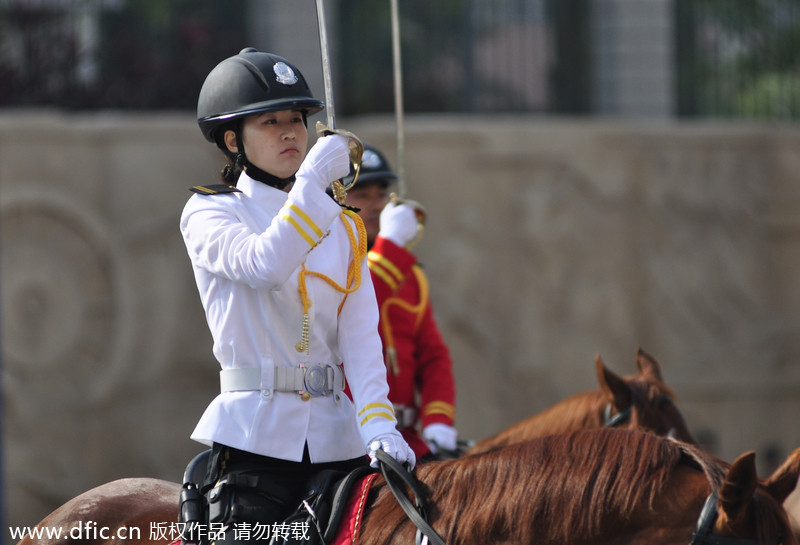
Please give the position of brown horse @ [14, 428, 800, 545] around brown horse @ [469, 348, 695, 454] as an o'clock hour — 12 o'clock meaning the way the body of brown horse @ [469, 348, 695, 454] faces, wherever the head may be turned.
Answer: brown horse @ [14, 428, 800, 545] is roughly at 3 o'clock from brown horse @ [469, 348, 695, 454].

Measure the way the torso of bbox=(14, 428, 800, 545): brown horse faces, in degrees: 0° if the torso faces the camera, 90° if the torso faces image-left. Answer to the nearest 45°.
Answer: approximately 270°

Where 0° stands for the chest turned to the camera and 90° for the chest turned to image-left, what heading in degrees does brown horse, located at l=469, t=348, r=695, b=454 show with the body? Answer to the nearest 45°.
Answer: approximately 270°

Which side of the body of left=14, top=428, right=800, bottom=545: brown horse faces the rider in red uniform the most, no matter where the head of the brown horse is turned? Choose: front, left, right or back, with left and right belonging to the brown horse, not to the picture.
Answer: left

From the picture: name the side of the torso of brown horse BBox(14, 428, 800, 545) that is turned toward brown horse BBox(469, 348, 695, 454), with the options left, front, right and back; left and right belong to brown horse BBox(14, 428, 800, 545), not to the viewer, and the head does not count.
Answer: left

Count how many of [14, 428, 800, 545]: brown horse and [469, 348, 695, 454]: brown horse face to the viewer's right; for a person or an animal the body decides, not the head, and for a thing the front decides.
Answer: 2
